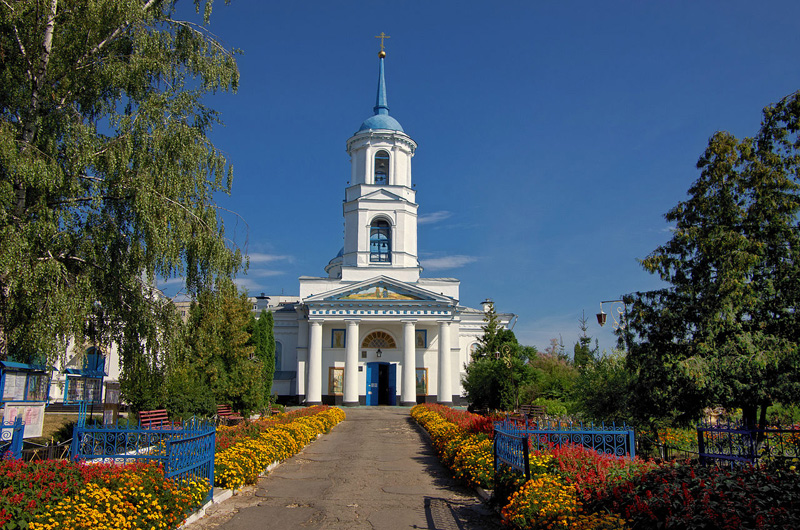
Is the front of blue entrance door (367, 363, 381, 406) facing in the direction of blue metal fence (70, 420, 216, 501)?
yes

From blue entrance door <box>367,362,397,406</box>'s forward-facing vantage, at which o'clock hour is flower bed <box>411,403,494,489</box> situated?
The flower bed is roughly at 12 o'clock from the blue entrance door.

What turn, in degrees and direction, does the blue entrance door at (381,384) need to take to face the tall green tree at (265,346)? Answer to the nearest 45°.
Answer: approximately 45° to its right

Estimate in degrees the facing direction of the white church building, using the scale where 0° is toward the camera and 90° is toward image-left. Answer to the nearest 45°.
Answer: approximately 0°

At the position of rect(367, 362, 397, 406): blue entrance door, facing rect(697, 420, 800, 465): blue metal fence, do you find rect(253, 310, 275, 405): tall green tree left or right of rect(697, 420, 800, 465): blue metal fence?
right

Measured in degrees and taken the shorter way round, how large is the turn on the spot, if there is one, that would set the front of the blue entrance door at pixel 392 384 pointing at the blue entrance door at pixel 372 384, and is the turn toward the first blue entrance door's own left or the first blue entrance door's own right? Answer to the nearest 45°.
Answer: approximately 90° to the first blue entrance door's own right
